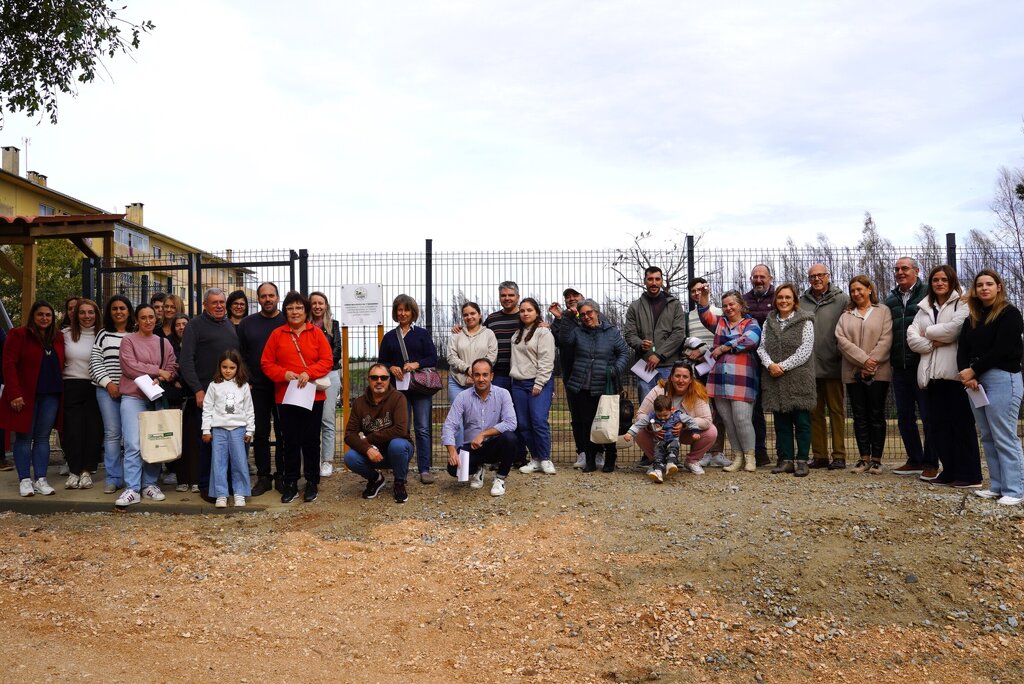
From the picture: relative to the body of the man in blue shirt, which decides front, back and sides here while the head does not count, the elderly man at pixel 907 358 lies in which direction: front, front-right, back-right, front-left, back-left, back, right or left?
left

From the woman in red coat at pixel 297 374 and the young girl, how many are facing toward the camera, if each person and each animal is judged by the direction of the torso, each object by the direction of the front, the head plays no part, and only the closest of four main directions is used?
2

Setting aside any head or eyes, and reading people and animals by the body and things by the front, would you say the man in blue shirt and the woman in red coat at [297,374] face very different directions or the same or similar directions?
same or similar directions

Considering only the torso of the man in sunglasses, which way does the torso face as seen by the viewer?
toward the camera

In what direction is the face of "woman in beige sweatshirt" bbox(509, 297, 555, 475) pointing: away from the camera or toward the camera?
toward the camera

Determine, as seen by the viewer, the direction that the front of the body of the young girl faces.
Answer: toward the camera

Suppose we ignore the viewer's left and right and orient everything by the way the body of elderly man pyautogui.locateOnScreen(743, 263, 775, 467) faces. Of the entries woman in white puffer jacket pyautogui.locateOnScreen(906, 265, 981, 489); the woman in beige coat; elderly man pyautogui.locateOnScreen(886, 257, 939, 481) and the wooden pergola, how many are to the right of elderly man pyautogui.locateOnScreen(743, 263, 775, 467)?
1

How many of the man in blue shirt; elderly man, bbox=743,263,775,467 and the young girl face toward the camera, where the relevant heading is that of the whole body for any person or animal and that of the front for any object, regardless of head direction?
3

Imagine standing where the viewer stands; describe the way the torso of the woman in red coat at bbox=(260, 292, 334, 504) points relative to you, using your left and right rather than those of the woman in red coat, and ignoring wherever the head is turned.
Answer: facing the viewer

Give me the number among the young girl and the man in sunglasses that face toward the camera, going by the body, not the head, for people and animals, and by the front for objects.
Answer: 2

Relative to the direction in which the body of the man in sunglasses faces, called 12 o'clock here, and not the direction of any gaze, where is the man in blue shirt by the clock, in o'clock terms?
The man in blue shirt is roughly at 9 o'clock from the man in sunglasses.

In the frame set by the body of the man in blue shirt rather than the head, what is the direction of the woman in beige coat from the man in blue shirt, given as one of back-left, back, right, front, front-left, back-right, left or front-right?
left

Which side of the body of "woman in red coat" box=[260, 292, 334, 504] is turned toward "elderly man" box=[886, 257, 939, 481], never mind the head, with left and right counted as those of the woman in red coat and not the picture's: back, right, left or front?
left

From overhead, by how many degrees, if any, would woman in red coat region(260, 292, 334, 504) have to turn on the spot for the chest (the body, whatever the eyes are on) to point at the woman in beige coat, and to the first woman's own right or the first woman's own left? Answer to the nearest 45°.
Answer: approximately 90° to the first woman's own left

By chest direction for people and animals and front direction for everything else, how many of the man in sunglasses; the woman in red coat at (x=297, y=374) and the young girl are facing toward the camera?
3

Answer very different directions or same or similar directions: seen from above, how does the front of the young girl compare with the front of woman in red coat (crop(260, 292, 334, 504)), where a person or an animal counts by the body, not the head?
same or similar directions
